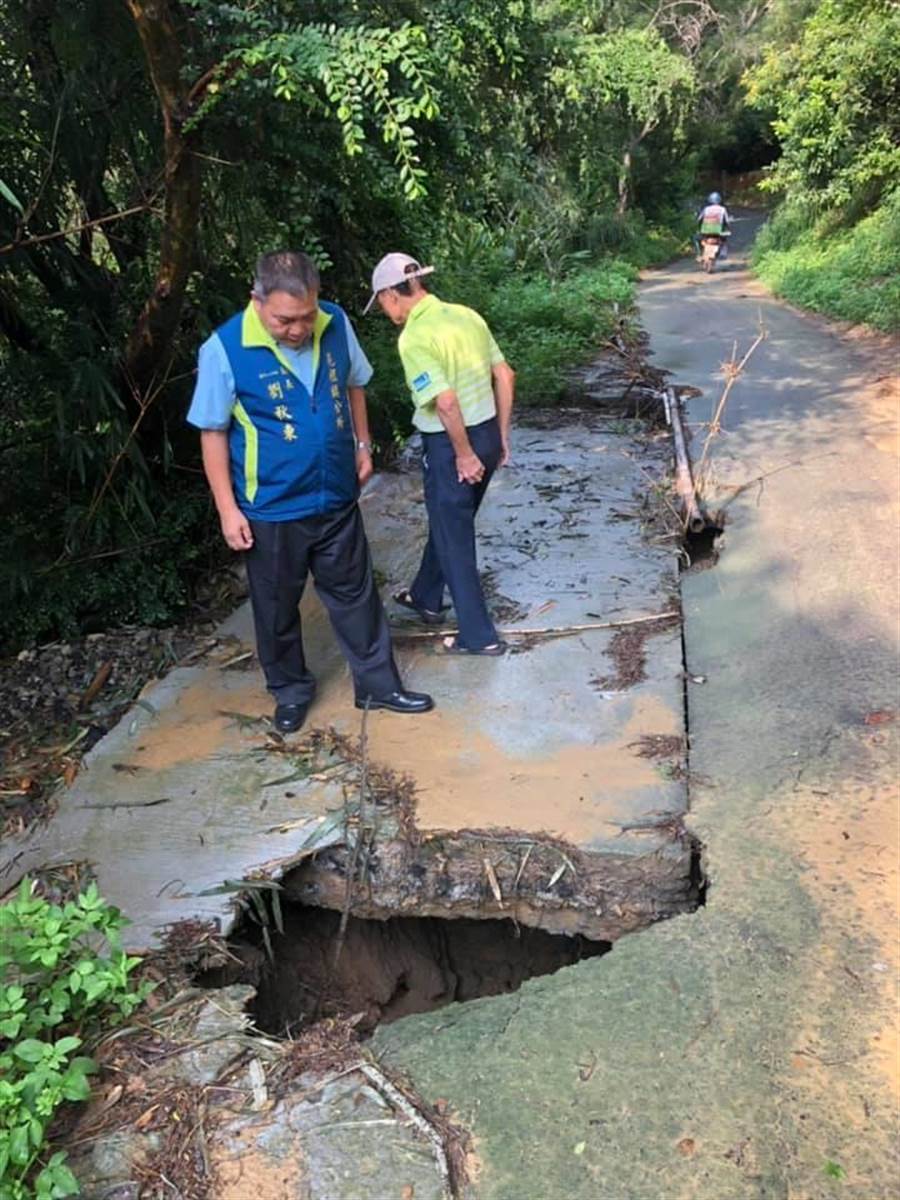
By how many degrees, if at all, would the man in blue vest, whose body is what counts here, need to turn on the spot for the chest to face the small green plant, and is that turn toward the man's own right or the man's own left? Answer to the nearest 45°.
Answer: approximately 90° to the man's own right

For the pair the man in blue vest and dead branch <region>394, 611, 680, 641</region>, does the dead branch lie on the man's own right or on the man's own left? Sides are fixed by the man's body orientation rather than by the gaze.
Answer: on the man's own left

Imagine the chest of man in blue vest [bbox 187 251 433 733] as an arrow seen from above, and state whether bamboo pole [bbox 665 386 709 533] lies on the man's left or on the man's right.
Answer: on the man's left

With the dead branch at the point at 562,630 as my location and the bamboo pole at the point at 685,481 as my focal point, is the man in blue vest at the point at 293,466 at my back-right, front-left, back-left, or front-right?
back-left

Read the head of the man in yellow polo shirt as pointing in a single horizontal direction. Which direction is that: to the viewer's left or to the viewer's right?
to the viewer's left

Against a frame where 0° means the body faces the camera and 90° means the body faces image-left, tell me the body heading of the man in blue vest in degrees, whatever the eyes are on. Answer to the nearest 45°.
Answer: approximately 315°

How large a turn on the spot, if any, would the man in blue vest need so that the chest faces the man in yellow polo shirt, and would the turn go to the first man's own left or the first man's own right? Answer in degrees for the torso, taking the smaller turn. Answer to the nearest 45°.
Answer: approximately 90° to the first man's own left
